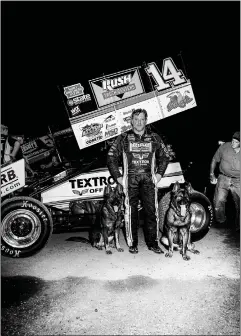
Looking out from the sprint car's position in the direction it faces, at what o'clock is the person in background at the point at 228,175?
The person in background is roughly at 7 o'clock from the sprint car.

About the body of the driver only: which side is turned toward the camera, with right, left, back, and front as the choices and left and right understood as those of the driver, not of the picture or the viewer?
front

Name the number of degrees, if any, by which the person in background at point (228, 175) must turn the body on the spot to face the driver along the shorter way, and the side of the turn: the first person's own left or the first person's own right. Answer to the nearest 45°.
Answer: approximately 45° to the first person's own right

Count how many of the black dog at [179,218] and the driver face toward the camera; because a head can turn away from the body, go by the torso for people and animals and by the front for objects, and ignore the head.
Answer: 2

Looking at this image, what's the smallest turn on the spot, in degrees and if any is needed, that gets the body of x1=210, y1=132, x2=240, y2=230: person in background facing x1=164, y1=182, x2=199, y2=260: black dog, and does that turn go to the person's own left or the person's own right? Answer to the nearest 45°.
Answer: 0° — they already face it

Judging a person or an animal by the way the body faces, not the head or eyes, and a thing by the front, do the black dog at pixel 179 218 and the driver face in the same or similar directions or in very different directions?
same or similar directions

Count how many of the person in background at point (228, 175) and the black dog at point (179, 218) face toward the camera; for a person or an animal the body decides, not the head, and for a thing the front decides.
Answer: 2

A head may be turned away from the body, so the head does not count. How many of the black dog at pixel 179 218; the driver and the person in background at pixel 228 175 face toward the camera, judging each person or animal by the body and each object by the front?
3

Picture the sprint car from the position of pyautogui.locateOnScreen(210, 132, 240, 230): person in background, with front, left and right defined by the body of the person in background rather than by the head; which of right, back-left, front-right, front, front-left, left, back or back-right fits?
front-right

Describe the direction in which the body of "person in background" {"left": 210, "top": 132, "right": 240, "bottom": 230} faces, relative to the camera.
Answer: toward the camera

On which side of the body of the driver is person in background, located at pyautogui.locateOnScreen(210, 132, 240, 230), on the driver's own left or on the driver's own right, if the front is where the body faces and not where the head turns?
on the driver's own left

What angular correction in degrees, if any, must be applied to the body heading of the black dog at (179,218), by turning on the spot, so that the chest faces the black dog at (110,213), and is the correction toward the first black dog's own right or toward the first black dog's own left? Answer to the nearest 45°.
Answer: approximately 90° to the first black dog's own right

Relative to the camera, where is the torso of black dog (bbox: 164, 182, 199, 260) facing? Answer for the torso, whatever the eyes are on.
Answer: toward the camera
